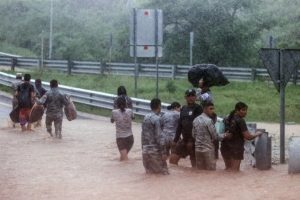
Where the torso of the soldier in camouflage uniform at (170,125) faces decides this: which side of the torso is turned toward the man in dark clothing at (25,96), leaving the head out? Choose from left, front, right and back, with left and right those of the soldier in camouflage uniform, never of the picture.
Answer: left

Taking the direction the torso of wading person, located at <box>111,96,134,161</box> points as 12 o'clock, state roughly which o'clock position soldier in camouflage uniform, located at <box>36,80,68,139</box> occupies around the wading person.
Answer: The soldier in camouflage uniform is roughly at 11 o'clock from the wading person.

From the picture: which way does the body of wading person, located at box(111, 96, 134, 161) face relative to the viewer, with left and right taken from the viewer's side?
facing away from the viewer

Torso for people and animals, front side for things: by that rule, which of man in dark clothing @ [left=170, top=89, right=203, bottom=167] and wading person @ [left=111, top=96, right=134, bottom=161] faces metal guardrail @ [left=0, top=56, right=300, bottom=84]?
the wading person

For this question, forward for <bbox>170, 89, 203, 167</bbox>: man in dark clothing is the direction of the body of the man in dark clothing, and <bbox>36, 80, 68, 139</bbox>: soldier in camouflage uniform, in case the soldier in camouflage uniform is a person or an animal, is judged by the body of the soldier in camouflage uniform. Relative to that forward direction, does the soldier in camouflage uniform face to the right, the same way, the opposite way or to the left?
the opposite way

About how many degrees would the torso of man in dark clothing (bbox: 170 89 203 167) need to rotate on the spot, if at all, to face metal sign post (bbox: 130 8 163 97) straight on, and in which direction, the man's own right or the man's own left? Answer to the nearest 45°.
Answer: approximately 180°

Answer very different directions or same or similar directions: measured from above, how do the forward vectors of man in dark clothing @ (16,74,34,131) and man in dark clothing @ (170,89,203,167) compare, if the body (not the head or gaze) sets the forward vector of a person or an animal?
very different directions
